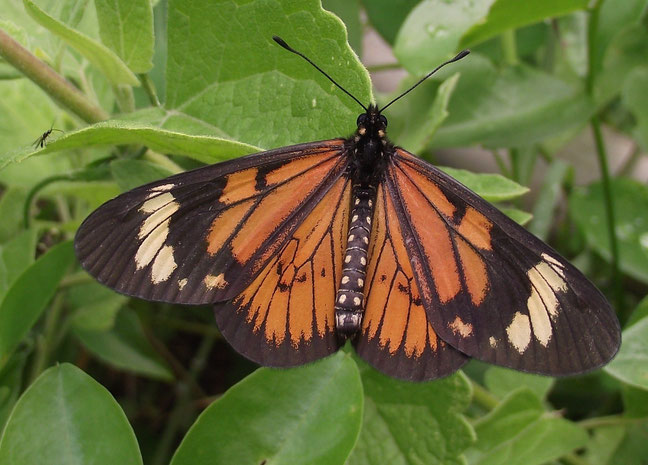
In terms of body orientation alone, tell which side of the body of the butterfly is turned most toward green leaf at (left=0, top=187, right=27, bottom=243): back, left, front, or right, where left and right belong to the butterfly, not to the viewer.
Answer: left

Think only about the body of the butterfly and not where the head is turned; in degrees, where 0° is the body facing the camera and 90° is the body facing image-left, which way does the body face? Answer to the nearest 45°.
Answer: approximately 180°
